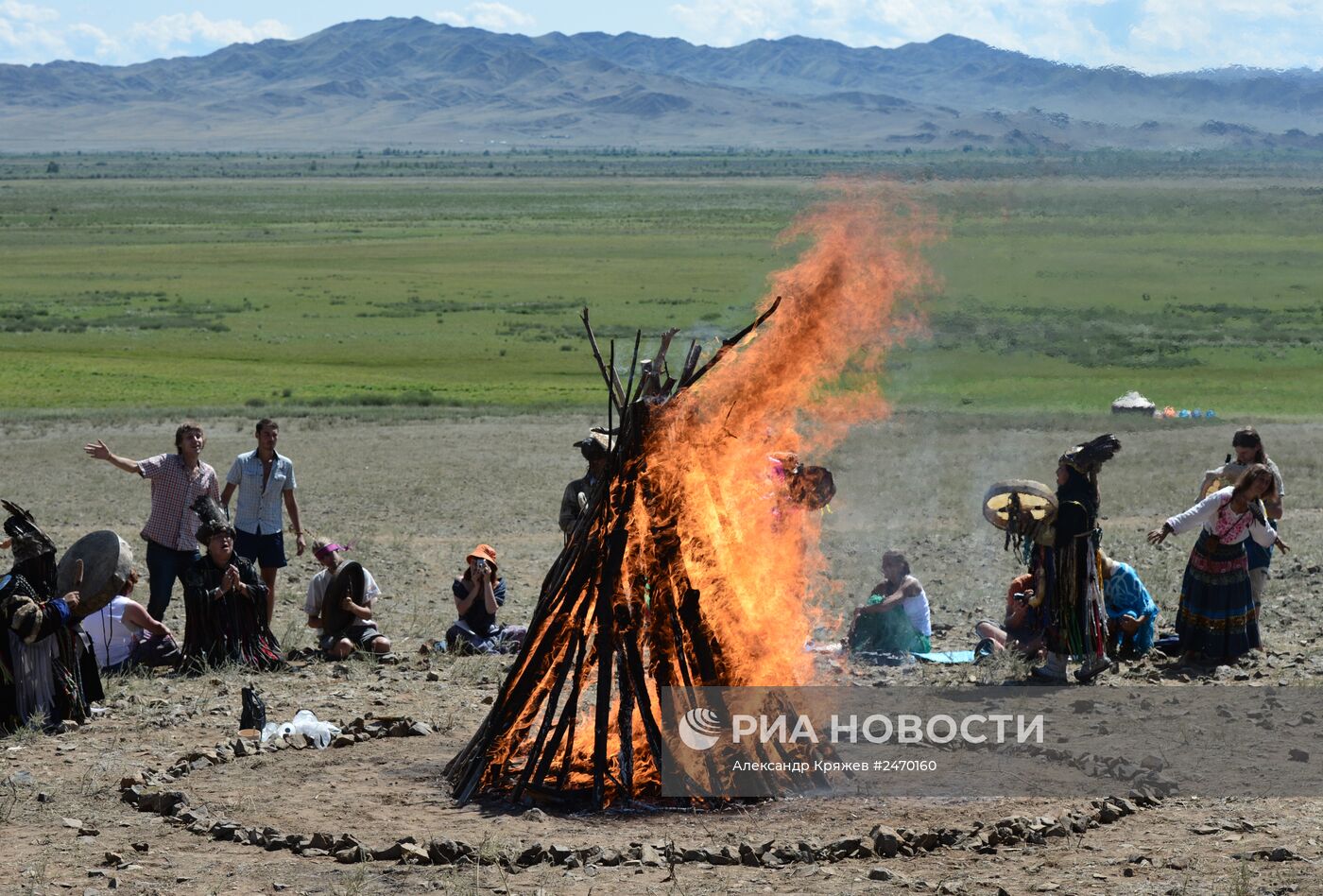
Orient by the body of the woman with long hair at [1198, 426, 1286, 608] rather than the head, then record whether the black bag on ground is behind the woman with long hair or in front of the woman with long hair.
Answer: in front

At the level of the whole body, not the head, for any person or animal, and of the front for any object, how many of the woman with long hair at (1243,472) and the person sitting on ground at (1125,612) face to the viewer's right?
0

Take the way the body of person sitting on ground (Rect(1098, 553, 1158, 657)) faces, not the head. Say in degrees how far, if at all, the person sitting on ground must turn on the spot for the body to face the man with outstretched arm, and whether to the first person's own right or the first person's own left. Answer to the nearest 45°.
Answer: approximately 45° to the first person's own right

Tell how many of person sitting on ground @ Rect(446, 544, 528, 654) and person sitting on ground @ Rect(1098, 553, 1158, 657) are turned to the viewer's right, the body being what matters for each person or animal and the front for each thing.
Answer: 0

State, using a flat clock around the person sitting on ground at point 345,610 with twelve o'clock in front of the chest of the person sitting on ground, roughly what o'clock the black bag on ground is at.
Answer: The black bag on ground is roughly at 2 o'clock from the person sitting on ground.

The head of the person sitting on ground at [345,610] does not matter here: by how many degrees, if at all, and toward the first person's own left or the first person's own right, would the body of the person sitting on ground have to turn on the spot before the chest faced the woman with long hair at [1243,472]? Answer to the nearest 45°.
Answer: approximately 45° to the first person's own left

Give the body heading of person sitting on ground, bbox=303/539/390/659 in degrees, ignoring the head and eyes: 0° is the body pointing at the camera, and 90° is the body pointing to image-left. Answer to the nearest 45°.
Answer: approximately 315°

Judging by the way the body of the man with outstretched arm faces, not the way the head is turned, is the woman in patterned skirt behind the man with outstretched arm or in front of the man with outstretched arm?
in front

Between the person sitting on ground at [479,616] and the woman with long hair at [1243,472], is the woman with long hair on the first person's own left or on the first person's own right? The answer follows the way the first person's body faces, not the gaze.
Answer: on the first person's own left

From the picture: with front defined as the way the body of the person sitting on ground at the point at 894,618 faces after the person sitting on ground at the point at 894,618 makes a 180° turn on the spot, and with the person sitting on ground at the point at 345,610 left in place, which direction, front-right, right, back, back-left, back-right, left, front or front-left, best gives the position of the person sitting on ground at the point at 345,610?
back-left

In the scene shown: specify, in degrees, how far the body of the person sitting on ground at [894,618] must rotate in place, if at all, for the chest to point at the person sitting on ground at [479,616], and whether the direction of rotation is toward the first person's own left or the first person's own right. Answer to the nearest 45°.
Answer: approximately 45° to the first person's own right
